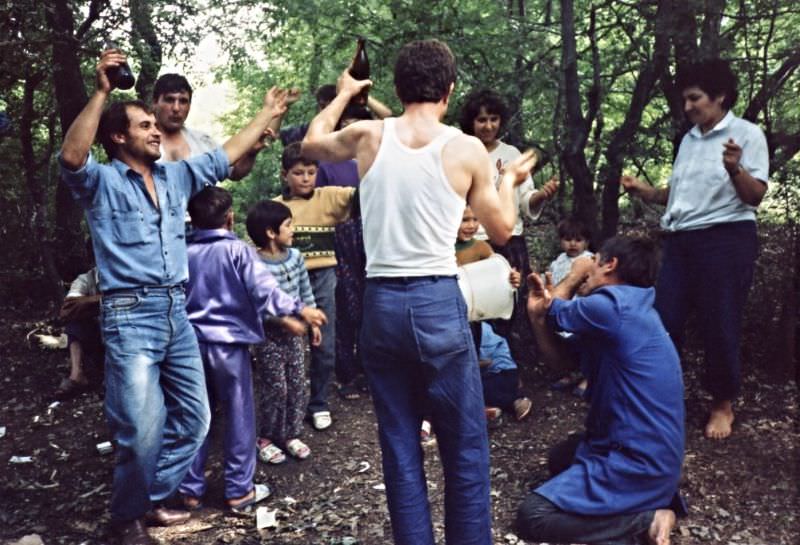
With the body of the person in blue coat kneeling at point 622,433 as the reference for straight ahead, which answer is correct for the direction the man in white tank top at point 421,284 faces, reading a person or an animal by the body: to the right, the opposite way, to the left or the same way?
to the right

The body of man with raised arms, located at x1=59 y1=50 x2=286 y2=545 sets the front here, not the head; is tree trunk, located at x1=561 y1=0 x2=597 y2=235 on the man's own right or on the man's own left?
on the man's own left

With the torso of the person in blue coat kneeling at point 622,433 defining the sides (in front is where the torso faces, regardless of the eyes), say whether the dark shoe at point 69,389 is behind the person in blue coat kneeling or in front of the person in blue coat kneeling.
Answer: in front

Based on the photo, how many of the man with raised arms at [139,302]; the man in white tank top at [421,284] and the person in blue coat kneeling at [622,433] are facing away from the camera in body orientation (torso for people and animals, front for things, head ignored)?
1

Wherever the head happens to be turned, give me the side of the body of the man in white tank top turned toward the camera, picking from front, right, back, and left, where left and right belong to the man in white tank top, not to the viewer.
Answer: back

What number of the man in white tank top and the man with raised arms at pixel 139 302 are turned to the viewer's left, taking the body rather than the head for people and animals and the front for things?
0

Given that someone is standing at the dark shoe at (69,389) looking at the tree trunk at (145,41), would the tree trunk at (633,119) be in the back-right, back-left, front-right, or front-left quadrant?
front-right

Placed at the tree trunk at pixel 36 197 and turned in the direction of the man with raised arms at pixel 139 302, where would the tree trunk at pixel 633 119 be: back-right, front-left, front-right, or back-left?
front-left

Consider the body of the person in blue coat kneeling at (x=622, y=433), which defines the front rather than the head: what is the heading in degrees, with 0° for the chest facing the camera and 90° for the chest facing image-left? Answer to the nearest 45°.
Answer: approximately 90°

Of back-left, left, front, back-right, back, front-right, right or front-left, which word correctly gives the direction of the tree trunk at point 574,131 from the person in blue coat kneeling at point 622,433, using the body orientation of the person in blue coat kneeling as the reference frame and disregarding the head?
right

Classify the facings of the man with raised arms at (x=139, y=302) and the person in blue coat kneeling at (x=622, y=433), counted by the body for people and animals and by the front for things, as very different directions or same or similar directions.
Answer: very different directions

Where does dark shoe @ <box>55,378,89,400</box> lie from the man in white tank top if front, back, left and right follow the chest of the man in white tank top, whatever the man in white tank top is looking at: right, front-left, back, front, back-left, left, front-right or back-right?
front-left

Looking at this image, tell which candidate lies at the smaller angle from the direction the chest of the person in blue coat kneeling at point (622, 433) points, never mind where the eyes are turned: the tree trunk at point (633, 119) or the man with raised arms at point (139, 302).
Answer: the man with raised arms

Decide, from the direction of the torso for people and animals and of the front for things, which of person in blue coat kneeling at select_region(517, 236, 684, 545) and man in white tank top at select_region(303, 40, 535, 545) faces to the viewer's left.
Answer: the person in blue coat kneeling

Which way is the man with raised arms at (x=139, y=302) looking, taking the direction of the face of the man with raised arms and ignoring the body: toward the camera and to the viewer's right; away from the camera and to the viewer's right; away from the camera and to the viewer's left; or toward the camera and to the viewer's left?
toward the camera and to the viewer's right

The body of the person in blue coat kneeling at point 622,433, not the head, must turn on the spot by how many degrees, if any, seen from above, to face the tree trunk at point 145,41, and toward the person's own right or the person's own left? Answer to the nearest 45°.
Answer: approximately 45° to the person's own right

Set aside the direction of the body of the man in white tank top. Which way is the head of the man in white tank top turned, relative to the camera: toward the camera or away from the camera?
away from the camera
